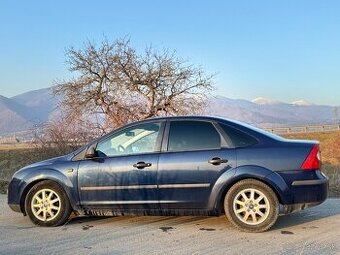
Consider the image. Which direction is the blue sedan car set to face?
to the viewer's left
